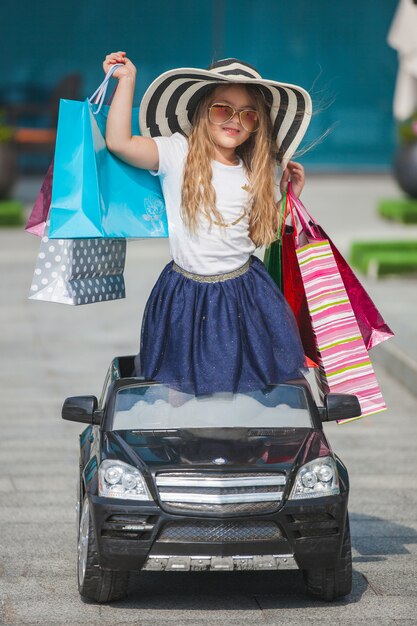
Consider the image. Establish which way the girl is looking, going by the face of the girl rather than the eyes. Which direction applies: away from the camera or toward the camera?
toward the camera

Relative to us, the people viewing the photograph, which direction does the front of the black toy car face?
facing the viewer
